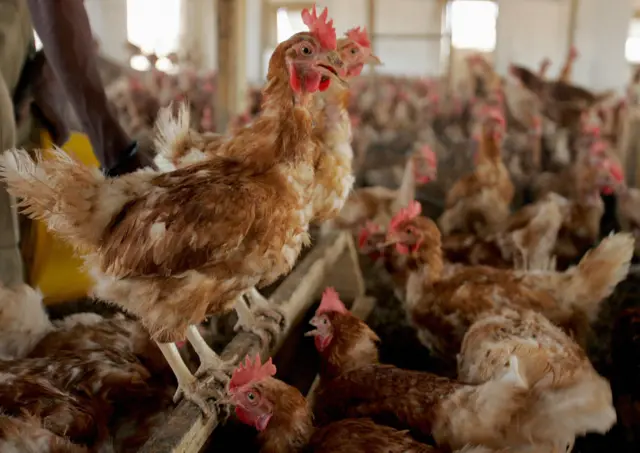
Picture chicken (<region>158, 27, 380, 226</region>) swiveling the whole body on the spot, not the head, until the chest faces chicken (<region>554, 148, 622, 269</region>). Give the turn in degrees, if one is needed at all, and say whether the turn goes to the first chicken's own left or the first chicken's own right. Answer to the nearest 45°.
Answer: approximately 45° to the first chicken's own left

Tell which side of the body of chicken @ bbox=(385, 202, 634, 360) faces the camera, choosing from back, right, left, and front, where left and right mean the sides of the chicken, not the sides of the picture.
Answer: left

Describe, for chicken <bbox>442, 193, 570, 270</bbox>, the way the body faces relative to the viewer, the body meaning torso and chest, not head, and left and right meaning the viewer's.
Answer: facing to the left of the viewer

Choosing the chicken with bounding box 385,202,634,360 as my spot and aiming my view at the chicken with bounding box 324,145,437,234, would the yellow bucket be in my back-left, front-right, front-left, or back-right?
front-left

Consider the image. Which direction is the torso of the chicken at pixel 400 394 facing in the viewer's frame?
to the viewer's left

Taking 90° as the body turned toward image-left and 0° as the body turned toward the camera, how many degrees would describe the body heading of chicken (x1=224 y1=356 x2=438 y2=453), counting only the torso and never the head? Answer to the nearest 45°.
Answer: approximately 90°

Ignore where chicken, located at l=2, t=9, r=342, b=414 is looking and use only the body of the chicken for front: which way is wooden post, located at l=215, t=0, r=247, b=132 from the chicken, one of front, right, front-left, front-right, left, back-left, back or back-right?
left

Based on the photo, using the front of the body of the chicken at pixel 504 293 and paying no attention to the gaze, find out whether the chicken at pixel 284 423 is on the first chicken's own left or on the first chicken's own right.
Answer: on the first chicken's own left

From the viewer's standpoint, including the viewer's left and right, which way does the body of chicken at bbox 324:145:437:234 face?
facing to the right of the viewer

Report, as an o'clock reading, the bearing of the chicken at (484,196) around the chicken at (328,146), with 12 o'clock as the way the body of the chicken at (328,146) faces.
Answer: the chicken at (484,196) is roughly at 10 o'clock from the chicken at (328,146).

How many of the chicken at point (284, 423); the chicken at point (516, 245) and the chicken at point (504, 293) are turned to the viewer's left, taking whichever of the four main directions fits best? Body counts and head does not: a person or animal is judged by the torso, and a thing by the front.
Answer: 3

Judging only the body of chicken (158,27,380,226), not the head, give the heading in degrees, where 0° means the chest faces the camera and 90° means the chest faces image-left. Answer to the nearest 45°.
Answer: approximately 270°

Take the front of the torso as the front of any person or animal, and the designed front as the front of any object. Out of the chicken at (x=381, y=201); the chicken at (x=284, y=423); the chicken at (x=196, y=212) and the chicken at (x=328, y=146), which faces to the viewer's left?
the chicken at (x=284, y=423)
